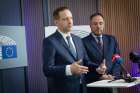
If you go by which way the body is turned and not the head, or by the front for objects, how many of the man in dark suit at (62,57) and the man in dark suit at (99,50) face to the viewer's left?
0

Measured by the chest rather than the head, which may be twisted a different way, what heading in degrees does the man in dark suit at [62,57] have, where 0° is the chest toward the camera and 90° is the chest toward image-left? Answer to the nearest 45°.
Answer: approximately 315°

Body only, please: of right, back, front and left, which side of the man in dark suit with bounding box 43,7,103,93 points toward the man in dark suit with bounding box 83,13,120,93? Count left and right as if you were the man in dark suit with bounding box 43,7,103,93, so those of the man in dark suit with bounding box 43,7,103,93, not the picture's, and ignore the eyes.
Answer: left

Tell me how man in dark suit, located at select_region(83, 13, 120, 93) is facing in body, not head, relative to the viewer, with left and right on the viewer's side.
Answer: facing the viewer

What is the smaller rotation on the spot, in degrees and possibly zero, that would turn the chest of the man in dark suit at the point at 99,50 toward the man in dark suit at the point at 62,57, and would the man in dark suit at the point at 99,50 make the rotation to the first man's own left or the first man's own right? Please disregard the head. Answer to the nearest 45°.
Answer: approximately 45° to the first man's own right

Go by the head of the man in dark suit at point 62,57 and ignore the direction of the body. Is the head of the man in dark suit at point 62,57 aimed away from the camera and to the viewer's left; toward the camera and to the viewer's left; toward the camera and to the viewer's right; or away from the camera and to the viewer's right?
toward the camera and to the viewer's right
